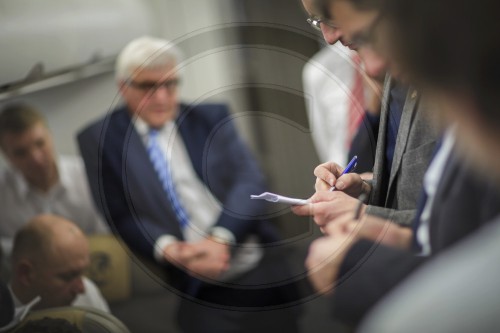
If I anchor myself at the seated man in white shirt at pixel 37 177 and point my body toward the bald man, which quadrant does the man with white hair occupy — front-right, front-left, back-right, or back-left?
front-left

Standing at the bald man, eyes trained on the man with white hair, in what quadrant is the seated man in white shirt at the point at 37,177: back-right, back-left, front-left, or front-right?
front-left

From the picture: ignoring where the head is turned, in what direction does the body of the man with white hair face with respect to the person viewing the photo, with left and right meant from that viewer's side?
facing the viewer and to the right of the viewer

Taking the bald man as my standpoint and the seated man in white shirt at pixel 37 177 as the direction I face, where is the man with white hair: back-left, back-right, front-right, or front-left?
front-right
